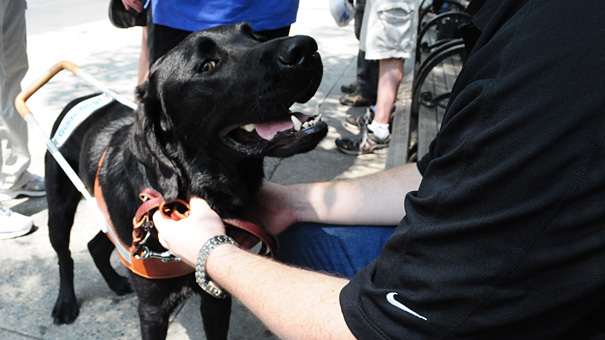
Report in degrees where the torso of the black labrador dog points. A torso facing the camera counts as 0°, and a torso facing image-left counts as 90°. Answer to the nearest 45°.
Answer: approximately 315°
